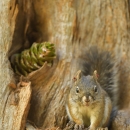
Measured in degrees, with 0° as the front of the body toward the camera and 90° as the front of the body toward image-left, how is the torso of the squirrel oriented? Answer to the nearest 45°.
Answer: approximately 0°
